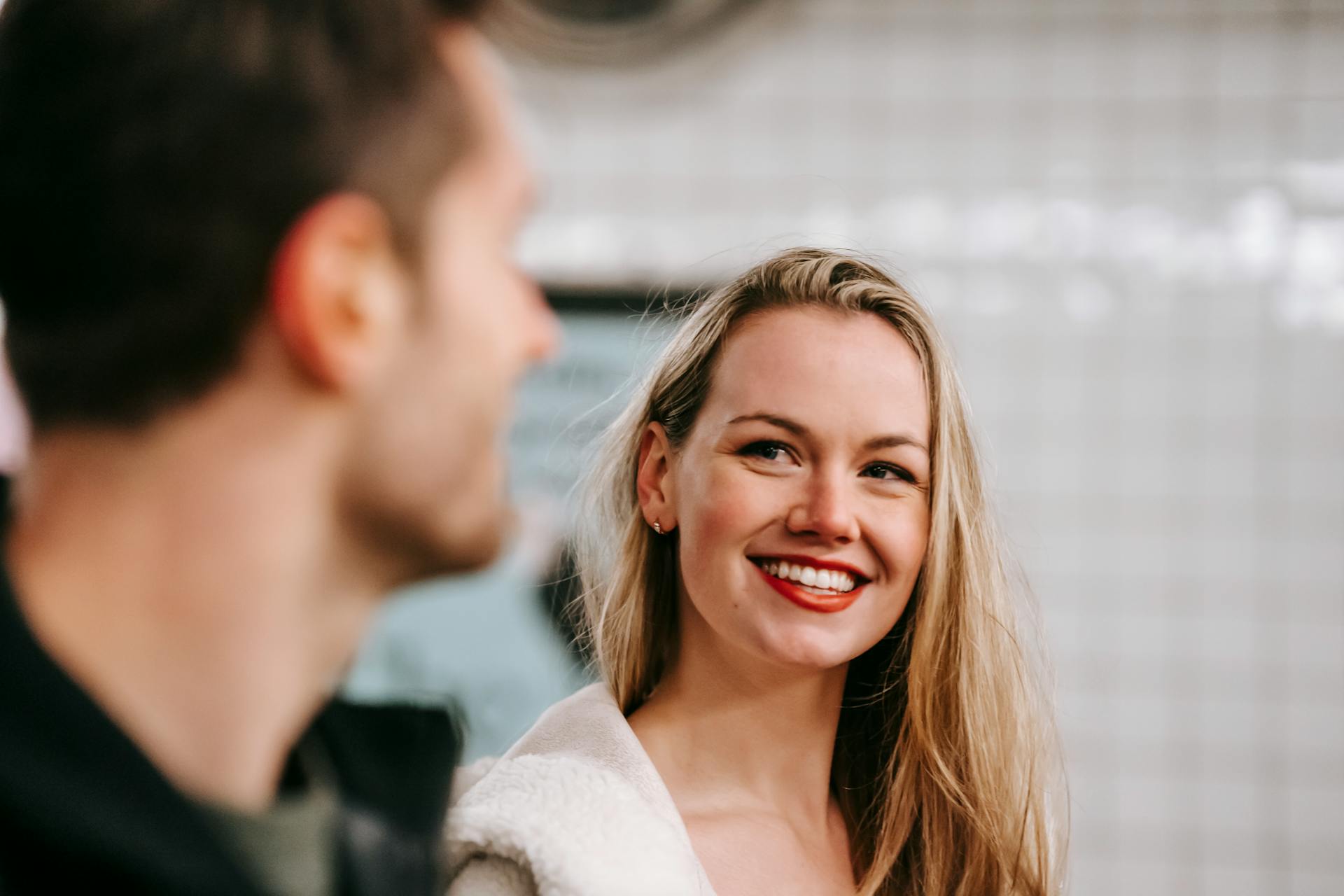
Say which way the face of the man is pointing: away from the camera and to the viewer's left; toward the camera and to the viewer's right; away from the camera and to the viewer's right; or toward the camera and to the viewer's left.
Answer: away from the camera and to the viewer's right

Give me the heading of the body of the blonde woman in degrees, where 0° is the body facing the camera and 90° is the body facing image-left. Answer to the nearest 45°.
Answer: approximately 315°

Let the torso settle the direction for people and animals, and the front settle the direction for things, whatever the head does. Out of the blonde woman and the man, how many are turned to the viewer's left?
0

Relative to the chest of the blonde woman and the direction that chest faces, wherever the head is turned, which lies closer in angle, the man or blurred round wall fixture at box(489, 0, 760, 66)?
the man

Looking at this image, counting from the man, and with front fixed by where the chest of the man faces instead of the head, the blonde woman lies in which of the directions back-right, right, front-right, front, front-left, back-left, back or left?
front-left

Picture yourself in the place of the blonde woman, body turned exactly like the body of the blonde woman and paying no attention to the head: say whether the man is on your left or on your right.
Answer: on your right

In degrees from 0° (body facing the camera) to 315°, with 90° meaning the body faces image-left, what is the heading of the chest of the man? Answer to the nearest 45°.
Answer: approximately 270°
